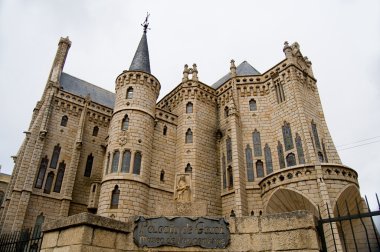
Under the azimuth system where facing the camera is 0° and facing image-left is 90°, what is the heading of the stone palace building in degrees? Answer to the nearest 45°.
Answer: approximately 315°
